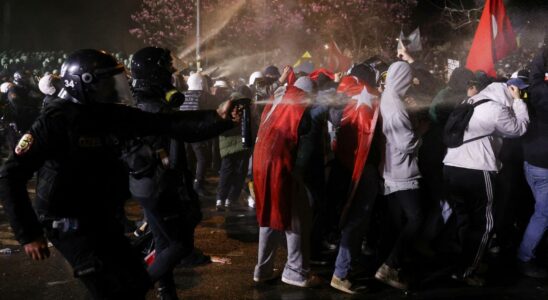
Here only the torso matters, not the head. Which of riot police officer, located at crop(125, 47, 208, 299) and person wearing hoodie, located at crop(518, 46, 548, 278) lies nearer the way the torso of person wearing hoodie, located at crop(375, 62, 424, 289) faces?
the person wearing hoodie

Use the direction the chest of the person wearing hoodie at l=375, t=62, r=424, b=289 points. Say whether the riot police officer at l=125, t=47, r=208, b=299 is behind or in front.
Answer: behind

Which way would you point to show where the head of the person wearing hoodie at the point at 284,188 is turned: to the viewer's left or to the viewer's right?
to the viewer's right

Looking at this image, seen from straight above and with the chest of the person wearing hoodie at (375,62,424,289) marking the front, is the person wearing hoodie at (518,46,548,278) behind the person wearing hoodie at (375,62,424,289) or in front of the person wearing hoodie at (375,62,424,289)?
in front

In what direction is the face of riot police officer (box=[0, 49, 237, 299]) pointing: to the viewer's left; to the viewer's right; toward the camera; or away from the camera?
to the viewer's right
